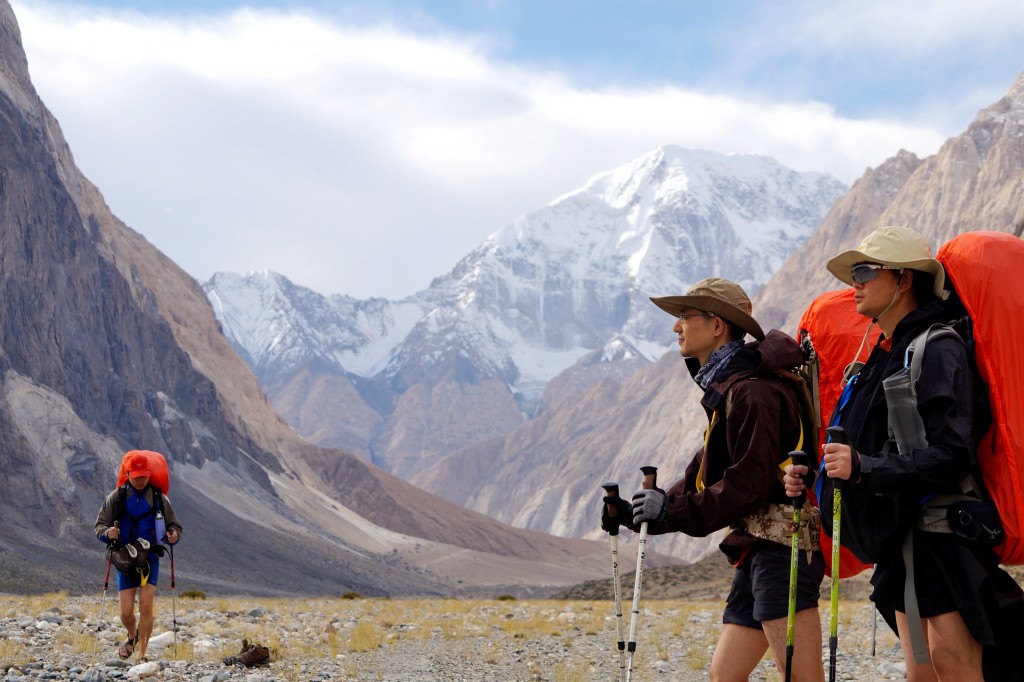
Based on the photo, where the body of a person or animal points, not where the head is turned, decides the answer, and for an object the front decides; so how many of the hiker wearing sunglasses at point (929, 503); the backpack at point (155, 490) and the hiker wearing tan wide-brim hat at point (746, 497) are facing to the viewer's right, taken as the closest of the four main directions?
0

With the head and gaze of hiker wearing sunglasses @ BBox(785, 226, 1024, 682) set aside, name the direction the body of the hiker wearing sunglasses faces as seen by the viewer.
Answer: to the viewer's left

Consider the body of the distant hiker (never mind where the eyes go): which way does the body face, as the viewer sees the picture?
toward the camera

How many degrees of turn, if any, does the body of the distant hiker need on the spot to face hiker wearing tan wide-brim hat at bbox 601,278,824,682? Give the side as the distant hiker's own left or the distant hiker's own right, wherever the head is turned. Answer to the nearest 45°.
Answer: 0° — they already face them

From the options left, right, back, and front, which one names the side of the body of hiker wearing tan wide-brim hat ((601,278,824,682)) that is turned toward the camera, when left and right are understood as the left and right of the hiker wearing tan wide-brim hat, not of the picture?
left

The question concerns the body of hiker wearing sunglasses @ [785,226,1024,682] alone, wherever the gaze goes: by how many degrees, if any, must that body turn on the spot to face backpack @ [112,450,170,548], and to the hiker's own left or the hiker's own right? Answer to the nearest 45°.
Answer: approximately 45° to the hiker's own right

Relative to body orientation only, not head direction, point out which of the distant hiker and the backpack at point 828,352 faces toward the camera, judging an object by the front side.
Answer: the distant hiker
